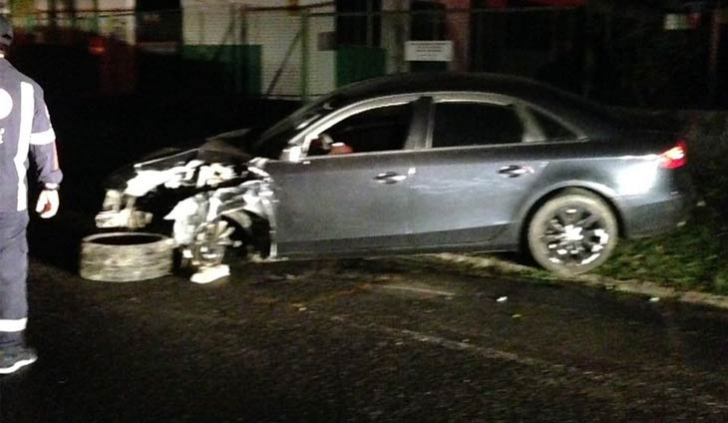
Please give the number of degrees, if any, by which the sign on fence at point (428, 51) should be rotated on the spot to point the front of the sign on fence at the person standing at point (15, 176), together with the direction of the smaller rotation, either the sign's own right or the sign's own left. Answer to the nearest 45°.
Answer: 0° — it already faces them

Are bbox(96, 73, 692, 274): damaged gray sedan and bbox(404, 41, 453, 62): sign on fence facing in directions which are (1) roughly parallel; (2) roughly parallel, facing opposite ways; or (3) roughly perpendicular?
roughly perpendicular

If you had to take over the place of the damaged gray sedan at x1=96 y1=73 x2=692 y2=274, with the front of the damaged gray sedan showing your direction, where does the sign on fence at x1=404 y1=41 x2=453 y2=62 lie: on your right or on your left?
on your right

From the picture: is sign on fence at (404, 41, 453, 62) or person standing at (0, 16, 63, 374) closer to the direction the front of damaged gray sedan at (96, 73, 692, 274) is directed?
the person standing

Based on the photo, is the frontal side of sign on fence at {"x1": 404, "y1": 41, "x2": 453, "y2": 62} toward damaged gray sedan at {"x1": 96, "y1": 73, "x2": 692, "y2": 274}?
yes

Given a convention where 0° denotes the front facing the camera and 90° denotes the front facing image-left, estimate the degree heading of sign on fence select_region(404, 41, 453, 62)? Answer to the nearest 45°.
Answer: approximately 0°

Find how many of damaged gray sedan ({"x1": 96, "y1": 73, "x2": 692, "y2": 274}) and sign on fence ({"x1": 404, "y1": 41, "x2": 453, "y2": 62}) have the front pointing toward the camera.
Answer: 1

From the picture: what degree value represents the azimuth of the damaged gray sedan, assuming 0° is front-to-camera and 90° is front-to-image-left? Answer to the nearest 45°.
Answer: approximately 90°
